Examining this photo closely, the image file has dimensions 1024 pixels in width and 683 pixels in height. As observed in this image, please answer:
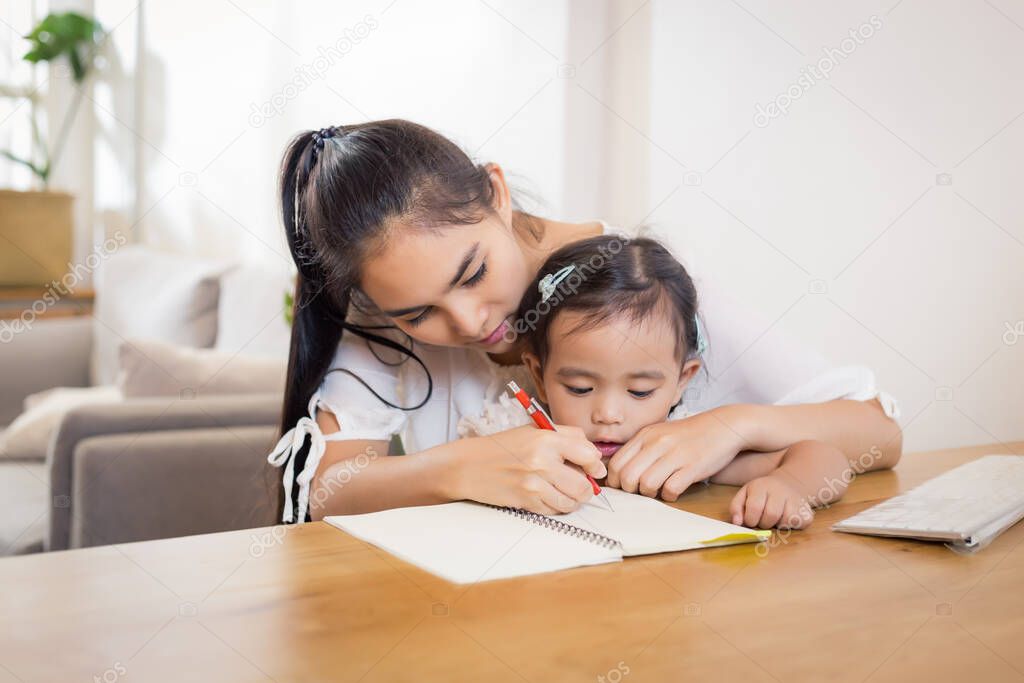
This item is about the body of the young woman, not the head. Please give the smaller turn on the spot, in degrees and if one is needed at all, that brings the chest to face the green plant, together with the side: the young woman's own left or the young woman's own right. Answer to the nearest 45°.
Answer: approximately 135° to the young woman's own right

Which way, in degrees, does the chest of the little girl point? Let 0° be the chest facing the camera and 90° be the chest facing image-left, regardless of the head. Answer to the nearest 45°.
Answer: approximately 0°

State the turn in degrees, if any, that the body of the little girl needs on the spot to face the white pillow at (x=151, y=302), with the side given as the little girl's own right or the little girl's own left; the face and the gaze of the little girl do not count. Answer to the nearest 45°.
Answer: approximately 135° to the little girl's own right

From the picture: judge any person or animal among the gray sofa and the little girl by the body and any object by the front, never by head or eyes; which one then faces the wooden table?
the little girl
